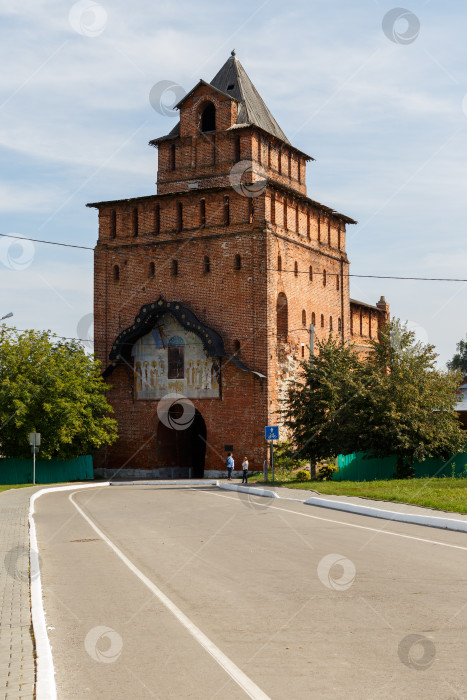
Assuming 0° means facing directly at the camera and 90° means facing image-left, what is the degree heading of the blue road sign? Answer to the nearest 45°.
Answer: approximately 0°

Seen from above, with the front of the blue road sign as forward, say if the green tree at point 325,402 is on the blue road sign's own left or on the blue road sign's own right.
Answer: on the blue road sign's own left

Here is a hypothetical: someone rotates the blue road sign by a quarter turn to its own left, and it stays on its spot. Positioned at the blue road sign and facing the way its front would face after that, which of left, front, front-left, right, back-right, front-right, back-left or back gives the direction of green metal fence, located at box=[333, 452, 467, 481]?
front-left

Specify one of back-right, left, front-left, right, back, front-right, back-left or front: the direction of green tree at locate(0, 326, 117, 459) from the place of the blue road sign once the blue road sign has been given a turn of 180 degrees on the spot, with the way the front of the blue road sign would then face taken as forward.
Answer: front-left

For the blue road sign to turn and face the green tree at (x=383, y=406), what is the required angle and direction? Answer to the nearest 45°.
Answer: approximately 90° to its left

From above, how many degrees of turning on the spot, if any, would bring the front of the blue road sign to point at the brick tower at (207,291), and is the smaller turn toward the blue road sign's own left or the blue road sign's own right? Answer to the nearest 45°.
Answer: approximately 180°

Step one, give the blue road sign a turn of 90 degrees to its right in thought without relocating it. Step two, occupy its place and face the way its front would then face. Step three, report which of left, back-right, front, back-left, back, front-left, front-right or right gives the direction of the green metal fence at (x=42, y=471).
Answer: front-right
